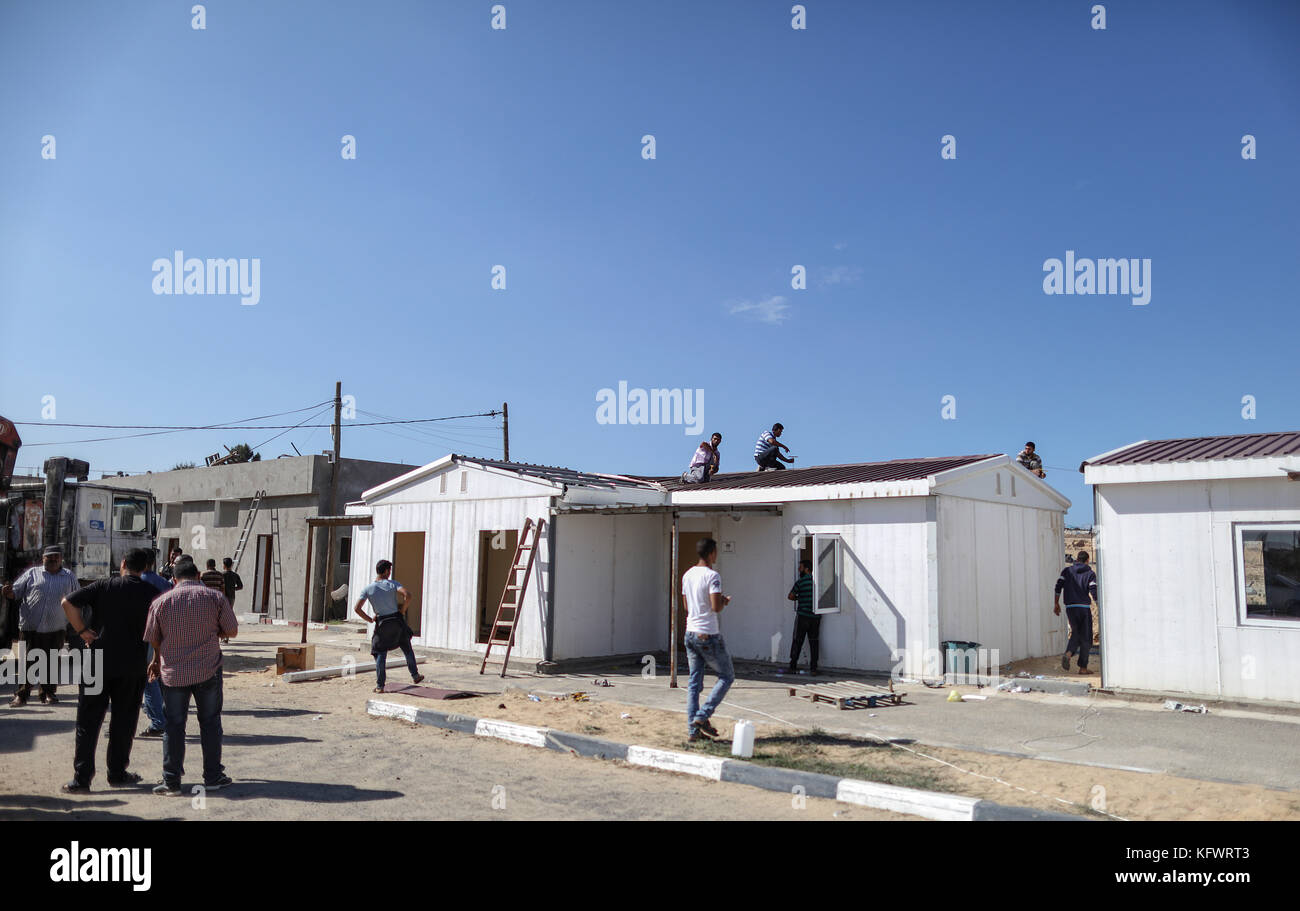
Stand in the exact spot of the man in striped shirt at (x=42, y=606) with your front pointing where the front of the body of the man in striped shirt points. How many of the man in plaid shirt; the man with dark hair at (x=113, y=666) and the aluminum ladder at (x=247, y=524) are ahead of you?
2

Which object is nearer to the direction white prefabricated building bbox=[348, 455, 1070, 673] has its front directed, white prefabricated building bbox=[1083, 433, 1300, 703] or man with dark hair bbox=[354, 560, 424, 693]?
the man with dark hair

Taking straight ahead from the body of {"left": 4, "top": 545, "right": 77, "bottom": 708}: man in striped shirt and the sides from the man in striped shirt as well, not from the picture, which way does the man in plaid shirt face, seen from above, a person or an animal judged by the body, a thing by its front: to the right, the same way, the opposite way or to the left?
the opposite way

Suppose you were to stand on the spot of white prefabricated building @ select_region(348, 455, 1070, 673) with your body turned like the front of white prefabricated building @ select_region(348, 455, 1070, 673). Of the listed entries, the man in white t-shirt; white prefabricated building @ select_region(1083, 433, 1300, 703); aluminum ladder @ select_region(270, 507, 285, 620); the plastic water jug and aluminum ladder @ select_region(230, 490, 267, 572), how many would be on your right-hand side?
2

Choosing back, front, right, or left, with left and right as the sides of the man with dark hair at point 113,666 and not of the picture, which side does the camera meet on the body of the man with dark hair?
back

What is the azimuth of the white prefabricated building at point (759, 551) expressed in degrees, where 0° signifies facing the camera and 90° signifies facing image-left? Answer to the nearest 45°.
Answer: approximately 45°

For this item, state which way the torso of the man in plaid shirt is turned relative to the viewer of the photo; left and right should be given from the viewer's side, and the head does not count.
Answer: facing away from the viewer

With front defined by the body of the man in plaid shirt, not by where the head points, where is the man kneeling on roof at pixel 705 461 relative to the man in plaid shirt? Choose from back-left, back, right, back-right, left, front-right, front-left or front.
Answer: front-right

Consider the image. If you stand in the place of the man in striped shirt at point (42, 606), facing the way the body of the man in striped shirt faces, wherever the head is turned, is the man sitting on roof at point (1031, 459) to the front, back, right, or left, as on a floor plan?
left

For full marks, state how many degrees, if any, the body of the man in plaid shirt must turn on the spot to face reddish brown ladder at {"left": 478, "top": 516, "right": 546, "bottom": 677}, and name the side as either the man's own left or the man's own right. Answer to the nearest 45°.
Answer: approximately 45° to the man's own right

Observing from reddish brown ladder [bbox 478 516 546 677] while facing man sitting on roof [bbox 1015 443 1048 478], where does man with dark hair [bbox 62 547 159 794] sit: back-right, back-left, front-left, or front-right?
back-right
